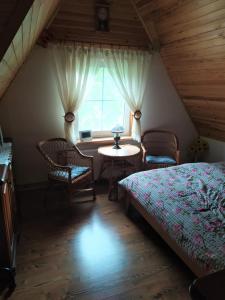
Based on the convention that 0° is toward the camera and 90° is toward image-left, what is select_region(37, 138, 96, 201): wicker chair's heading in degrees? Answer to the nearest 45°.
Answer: approximately 315°

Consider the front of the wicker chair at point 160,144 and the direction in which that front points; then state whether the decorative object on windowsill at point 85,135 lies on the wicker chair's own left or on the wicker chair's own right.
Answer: on the wicker chair's own right

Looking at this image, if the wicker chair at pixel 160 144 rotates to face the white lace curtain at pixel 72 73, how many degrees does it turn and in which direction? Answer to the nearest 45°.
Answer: approximately 45° to its right

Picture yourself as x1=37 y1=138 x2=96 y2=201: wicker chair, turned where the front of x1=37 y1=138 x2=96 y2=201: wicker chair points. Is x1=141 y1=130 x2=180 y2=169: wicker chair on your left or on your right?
on your left

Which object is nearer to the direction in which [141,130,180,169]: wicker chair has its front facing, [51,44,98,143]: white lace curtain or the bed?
the bed

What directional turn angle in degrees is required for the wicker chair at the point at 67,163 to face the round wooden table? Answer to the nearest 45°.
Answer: approximately 45° to its left

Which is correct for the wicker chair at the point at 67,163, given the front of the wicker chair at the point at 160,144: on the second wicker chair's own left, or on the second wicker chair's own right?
on the second wicker chair's own right

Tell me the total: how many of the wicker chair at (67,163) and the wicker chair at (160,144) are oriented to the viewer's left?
0

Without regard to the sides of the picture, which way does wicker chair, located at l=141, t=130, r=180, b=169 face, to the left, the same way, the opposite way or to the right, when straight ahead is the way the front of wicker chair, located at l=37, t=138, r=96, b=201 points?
to the right

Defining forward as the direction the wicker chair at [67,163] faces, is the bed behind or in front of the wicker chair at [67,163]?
in front
